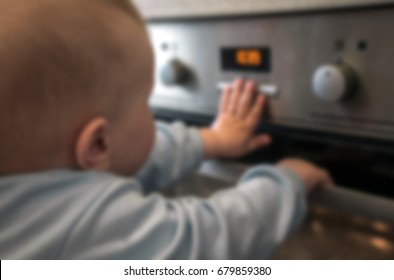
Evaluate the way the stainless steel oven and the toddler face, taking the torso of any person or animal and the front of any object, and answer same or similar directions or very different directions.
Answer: very different directions

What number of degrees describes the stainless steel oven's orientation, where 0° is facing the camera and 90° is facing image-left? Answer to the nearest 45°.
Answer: approximately 45°

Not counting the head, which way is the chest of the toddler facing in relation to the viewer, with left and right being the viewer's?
facing away from the viewer and to the right of the viewer

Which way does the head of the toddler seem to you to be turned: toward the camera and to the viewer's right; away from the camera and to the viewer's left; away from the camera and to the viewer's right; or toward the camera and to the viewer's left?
away from the camera and to the viewer's right
